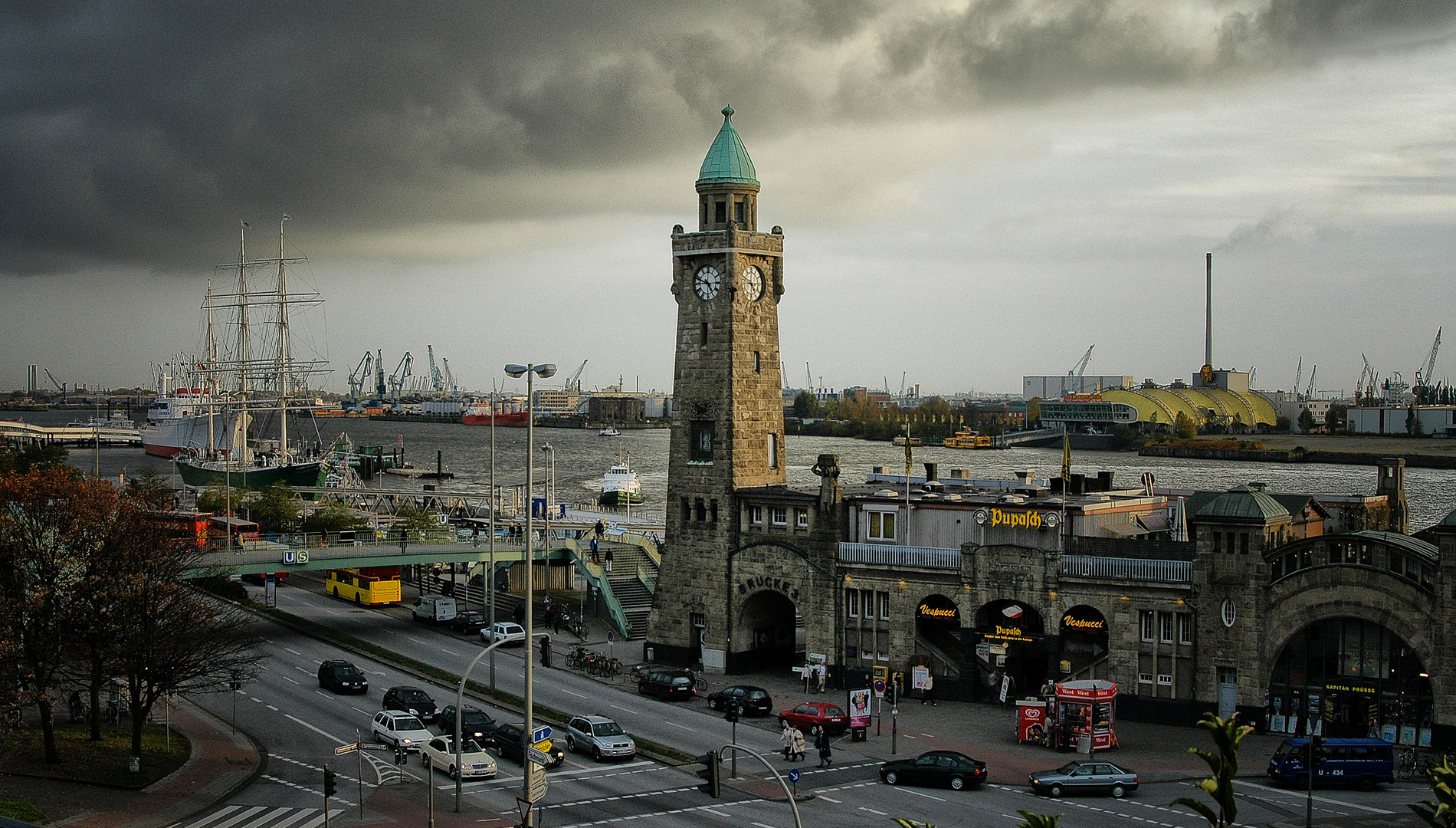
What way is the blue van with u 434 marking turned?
to the viewer's left

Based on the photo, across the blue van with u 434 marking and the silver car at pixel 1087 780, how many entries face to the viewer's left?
2

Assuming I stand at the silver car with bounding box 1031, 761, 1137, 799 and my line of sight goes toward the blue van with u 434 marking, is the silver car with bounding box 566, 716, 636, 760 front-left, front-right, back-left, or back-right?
back-left

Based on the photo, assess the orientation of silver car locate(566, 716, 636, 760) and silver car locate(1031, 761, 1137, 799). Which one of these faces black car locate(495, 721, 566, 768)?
silver car locate(1031, 761, 1137, 799)

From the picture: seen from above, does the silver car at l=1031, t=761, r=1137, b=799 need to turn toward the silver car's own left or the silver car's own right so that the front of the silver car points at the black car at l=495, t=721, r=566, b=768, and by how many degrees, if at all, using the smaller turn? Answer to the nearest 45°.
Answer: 0° — it already faces it

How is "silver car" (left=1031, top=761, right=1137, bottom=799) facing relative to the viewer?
to the viewer's left

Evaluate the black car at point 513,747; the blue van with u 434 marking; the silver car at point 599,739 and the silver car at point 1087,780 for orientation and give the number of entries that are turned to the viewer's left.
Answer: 2

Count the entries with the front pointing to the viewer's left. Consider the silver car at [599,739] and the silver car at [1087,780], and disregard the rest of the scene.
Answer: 1

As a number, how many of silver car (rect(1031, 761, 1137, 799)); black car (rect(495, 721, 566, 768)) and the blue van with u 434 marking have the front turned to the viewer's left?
2

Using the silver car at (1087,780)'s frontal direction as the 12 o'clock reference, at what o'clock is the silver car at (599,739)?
the silver car at (599,739) is roughly at 12 o'clock from the silver car at (1087,780).
